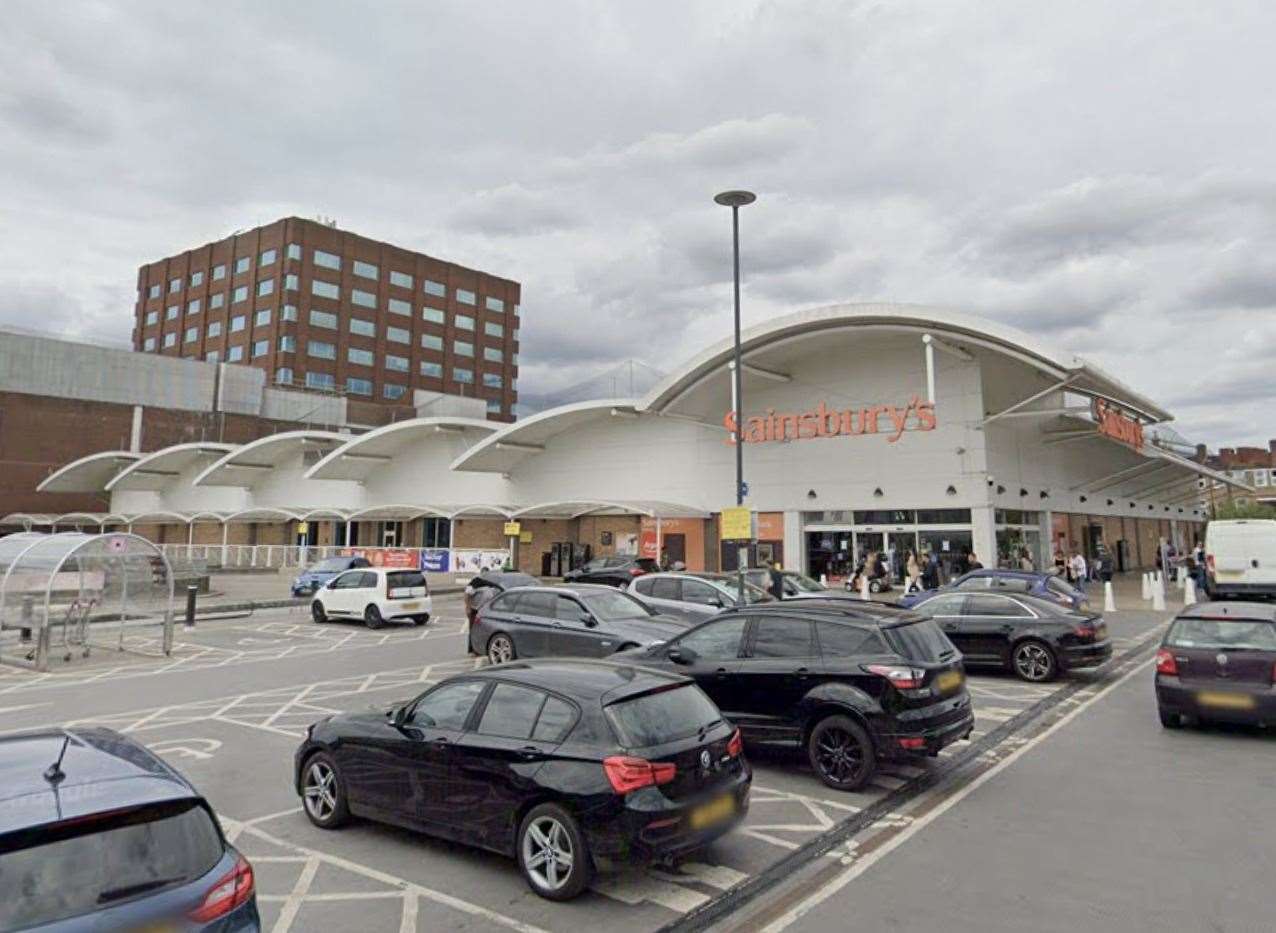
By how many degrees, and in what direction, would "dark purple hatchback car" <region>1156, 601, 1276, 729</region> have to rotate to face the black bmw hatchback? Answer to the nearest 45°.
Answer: approximately 135° to its left

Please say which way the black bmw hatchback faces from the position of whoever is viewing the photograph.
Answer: facing away from the viewer and to the left of the viewer

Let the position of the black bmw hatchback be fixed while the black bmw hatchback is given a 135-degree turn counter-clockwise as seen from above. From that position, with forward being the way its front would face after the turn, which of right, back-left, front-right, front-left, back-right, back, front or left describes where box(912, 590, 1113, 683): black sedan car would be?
back-left

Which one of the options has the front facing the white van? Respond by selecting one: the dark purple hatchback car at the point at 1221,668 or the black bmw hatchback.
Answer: the dark purple hatchback car

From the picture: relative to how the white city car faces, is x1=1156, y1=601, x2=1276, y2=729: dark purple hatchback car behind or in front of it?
behind

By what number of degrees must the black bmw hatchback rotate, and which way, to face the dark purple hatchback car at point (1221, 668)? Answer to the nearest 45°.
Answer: approximately 135° to its right

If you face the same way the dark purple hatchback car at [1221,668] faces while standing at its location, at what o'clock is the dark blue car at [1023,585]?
The dark blue car is roughly at 11 o'clock from the dark purple hatchback car.

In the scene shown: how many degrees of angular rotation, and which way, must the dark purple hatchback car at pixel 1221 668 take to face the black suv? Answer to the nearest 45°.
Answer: approximately 135° to its left

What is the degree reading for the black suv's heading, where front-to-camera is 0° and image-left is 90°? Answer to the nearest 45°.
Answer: approximately 135°

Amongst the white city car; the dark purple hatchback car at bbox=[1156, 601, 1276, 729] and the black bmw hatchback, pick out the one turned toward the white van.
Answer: the dark purple hatchback car

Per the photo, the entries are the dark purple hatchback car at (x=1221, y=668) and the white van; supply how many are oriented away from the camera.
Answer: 2

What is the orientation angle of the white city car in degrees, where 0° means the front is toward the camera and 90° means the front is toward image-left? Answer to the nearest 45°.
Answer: approximately 135°

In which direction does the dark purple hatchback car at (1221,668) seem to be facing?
away from the camera
